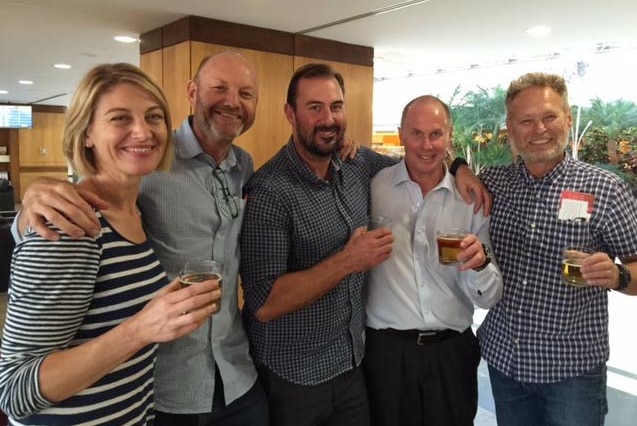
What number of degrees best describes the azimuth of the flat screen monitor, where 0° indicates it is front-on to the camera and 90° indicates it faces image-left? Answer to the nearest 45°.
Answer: approximately 0°

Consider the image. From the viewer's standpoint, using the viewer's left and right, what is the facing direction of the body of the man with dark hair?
facing the viewer and to the right of the viewer

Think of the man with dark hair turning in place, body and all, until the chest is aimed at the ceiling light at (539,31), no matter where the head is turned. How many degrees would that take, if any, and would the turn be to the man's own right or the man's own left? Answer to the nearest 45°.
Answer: approximately 90° to the man's own left

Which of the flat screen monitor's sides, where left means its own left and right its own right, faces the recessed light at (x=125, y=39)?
front

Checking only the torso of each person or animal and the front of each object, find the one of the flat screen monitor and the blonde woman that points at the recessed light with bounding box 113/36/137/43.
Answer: the flat screen monitor

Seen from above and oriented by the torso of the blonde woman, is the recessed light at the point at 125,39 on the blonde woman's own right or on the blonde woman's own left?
on the blonde woman's own left

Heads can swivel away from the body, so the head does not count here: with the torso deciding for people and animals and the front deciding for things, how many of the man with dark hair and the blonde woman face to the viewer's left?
0

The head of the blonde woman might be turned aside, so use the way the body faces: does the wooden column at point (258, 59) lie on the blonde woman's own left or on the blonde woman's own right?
on the blonde woman's own left

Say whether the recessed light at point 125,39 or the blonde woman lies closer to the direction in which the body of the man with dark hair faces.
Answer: the blonde woman
